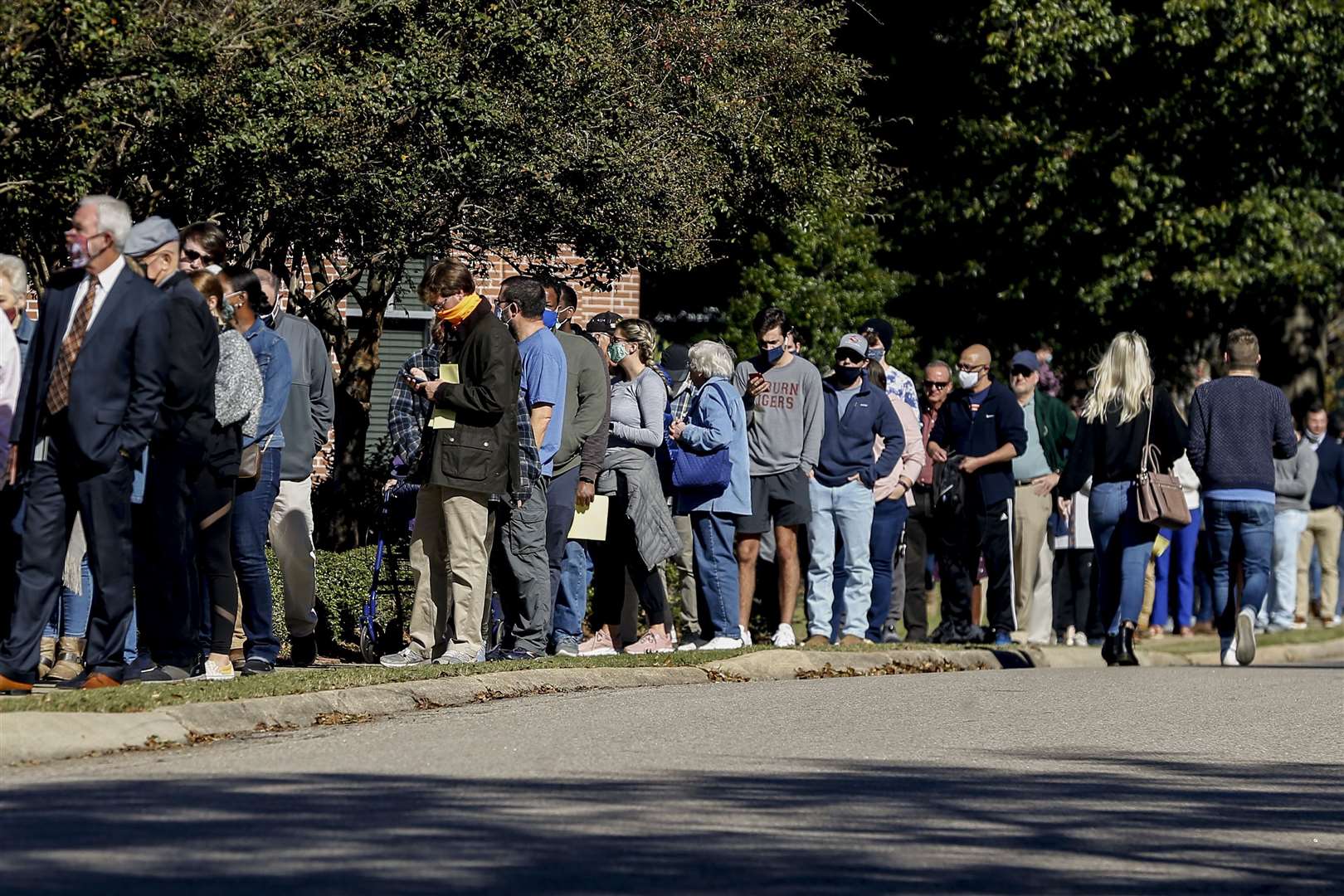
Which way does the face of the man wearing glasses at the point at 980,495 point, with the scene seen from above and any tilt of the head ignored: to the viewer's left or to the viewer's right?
to the viewer's left

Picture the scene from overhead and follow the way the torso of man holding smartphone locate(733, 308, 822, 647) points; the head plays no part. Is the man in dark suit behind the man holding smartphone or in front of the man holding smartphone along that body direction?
in front

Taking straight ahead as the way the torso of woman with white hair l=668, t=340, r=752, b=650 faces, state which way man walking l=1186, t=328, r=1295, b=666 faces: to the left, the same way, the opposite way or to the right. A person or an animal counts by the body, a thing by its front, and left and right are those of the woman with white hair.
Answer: to the right

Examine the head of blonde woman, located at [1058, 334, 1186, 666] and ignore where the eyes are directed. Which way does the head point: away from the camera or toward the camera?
away from the camera

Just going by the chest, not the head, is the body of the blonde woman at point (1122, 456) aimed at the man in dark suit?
no

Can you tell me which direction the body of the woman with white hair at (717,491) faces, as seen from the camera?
to the viewer's left

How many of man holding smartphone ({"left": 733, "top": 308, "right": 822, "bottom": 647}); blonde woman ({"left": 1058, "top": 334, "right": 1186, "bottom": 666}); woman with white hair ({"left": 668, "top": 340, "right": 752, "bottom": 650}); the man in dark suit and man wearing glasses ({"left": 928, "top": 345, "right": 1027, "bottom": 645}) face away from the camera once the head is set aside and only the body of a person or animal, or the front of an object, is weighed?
1

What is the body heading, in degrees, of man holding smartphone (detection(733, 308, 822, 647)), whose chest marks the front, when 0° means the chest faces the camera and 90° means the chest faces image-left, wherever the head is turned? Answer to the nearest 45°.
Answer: approximately 0°

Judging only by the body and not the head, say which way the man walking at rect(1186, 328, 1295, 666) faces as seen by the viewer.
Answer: away from the camera

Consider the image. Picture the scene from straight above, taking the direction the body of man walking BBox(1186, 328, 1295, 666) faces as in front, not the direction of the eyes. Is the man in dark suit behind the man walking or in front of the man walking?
behind

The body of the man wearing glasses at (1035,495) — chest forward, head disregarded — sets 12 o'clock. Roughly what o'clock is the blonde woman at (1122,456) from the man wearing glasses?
The blonde woman is roughly at 10 o'clock from the man wearing glasses.

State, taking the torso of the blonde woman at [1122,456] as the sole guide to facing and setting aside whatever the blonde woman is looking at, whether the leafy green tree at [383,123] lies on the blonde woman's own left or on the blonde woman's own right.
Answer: on the blonde woman's own left

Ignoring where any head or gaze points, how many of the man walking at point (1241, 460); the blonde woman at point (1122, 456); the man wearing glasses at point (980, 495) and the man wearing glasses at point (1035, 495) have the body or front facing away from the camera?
2

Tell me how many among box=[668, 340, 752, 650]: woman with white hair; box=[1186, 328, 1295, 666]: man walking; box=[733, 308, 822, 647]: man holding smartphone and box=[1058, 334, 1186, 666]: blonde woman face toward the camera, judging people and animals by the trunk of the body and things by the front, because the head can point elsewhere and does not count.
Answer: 1

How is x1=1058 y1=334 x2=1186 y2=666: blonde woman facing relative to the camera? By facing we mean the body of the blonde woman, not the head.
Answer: away from the camera

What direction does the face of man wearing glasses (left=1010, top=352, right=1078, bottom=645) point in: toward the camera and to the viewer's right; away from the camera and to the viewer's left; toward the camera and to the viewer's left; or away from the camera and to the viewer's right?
toward the camera and to the viewer's left

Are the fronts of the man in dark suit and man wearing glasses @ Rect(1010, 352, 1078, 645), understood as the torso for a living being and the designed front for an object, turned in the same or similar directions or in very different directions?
same or similar directions
